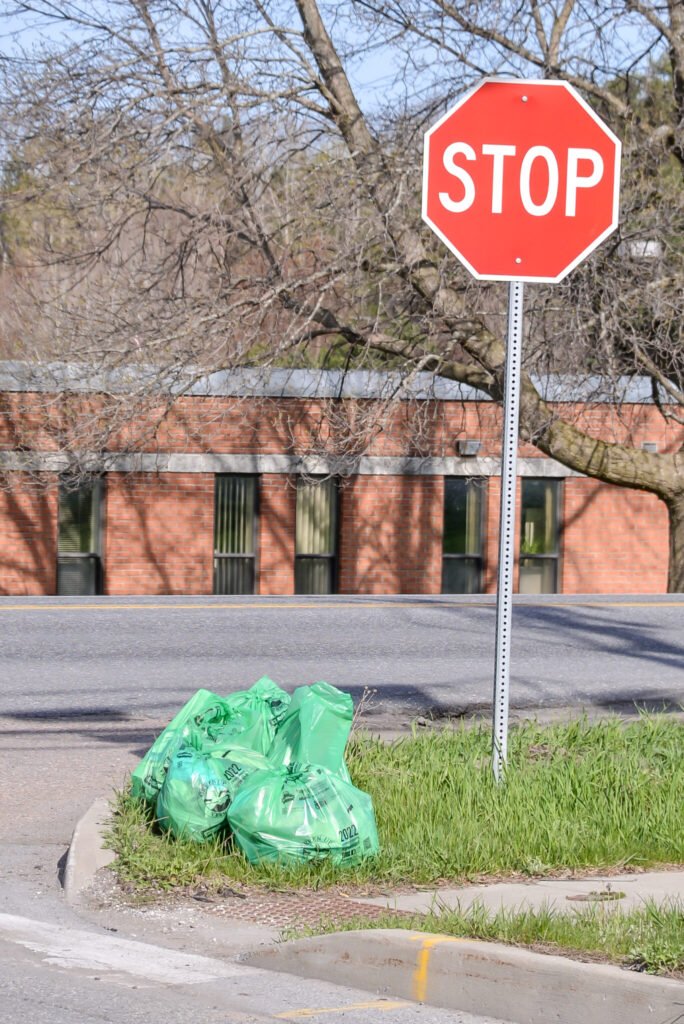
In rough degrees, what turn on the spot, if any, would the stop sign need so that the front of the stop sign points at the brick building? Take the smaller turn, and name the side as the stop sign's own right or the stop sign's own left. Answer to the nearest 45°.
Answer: approximately 180°

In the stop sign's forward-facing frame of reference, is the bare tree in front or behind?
behind

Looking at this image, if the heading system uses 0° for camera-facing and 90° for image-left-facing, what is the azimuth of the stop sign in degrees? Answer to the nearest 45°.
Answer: approximately 0°
